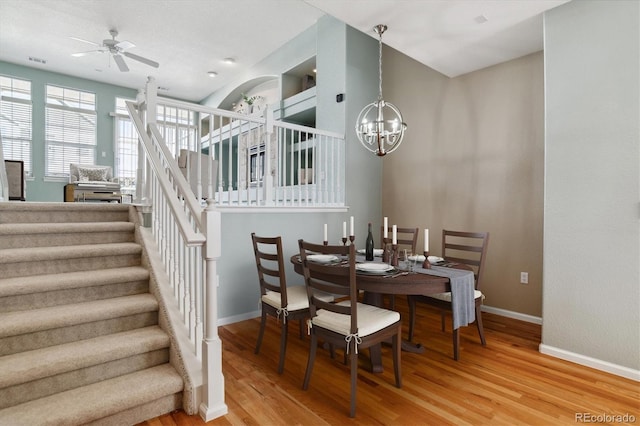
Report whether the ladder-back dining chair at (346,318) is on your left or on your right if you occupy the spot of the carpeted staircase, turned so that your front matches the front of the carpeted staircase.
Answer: on your left

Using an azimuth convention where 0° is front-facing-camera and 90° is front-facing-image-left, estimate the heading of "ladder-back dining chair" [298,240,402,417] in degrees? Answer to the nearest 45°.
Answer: approximately 225°

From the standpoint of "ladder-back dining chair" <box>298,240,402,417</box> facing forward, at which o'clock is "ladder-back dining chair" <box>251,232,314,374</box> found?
"ladder-back dining chair" <box>251,232,314,374</box> is roughly at 9 o'clock from "ladder-back dining chair" <box>298,240,402,417</box>.

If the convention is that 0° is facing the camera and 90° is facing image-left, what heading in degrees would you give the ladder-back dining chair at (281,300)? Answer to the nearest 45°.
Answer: approximately 225°

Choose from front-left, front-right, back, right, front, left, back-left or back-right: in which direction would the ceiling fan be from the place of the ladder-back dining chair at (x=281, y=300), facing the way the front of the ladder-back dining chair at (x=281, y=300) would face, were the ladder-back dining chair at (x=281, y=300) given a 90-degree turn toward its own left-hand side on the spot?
front

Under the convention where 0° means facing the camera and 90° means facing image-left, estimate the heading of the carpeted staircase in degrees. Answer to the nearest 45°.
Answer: approximately 0°

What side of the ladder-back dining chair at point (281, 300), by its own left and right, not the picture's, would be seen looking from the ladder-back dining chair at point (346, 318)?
right

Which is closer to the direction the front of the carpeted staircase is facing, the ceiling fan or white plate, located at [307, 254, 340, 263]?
the white plate

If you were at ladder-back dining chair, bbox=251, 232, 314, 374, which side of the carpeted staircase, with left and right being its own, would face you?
left

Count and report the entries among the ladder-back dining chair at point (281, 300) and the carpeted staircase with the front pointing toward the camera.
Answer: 1
